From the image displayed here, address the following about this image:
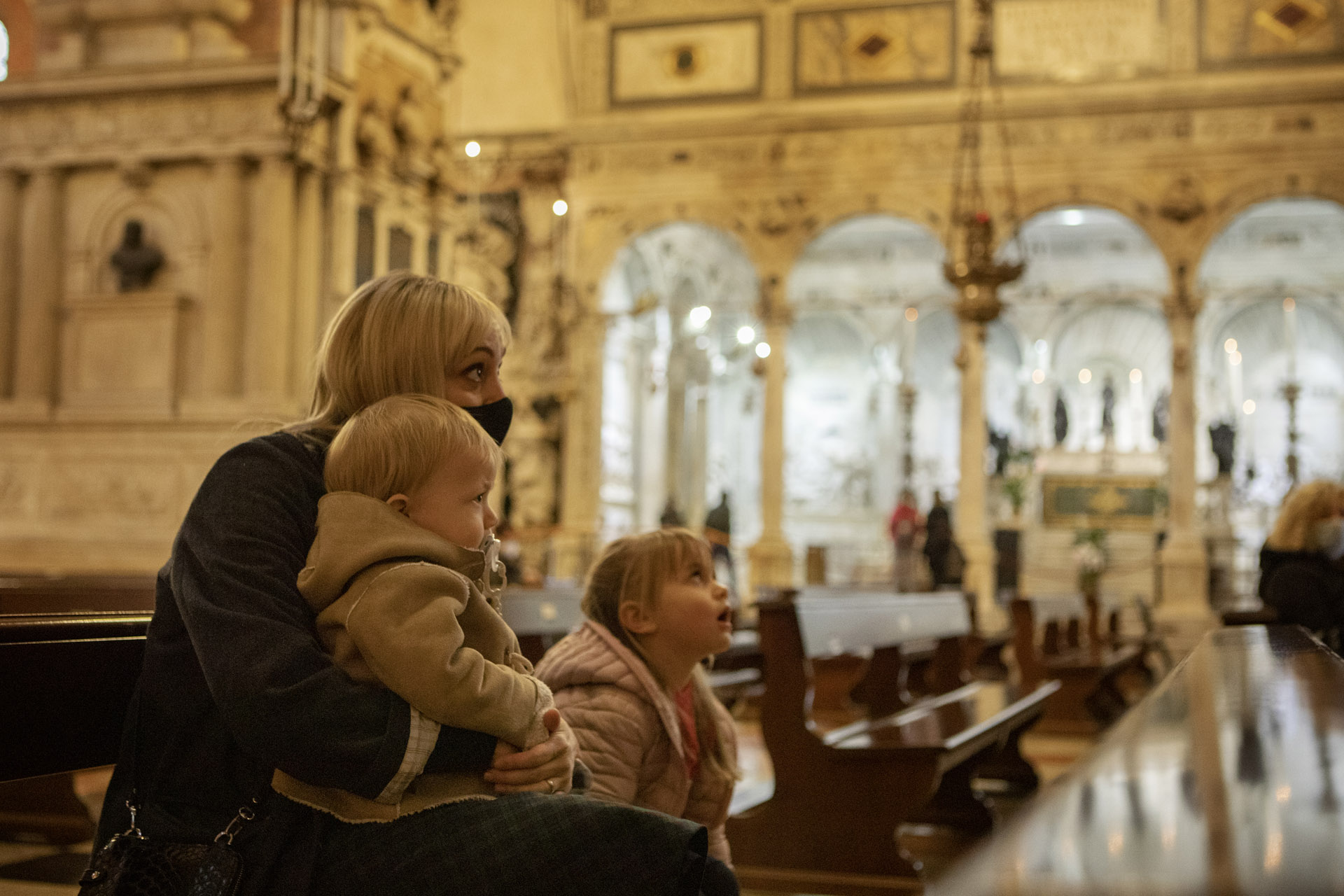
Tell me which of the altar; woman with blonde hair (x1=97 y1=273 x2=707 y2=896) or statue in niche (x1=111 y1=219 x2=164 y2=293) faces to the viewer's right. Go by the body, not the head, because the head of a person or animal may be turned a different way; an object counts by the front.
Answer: the woman with blonde hair

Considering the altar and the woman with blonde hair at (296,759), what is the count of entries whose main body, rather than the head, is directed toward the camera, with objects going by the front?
1

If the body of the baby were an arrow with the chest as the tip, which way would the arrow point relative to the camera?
to the viewer's right

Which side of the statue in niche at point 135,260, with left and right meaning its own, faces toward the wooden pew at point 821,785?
front

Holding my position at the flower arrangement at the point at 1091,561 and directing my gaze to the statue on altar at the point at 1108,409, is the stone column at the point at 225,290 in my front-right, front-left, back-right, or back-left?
back-left

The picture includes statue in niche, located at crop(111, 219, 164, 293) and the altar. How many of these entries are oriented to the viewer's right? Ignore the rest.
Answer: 0

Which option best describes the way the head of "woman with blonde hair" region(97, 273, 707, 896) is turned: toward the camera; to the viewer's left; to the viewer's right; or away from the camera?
to the viewer's right

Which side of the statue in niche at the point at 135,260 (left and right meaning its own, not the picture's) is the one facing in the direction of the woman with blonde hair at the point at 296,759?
front

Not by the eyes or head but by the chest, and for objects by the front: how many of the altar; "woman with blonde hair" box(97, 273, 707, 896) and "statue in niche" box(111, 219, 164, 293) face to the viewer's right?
1

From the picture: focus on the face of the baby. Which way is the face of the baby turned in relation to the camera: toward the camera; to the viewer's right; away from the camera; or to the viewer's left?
to the viewer's right
